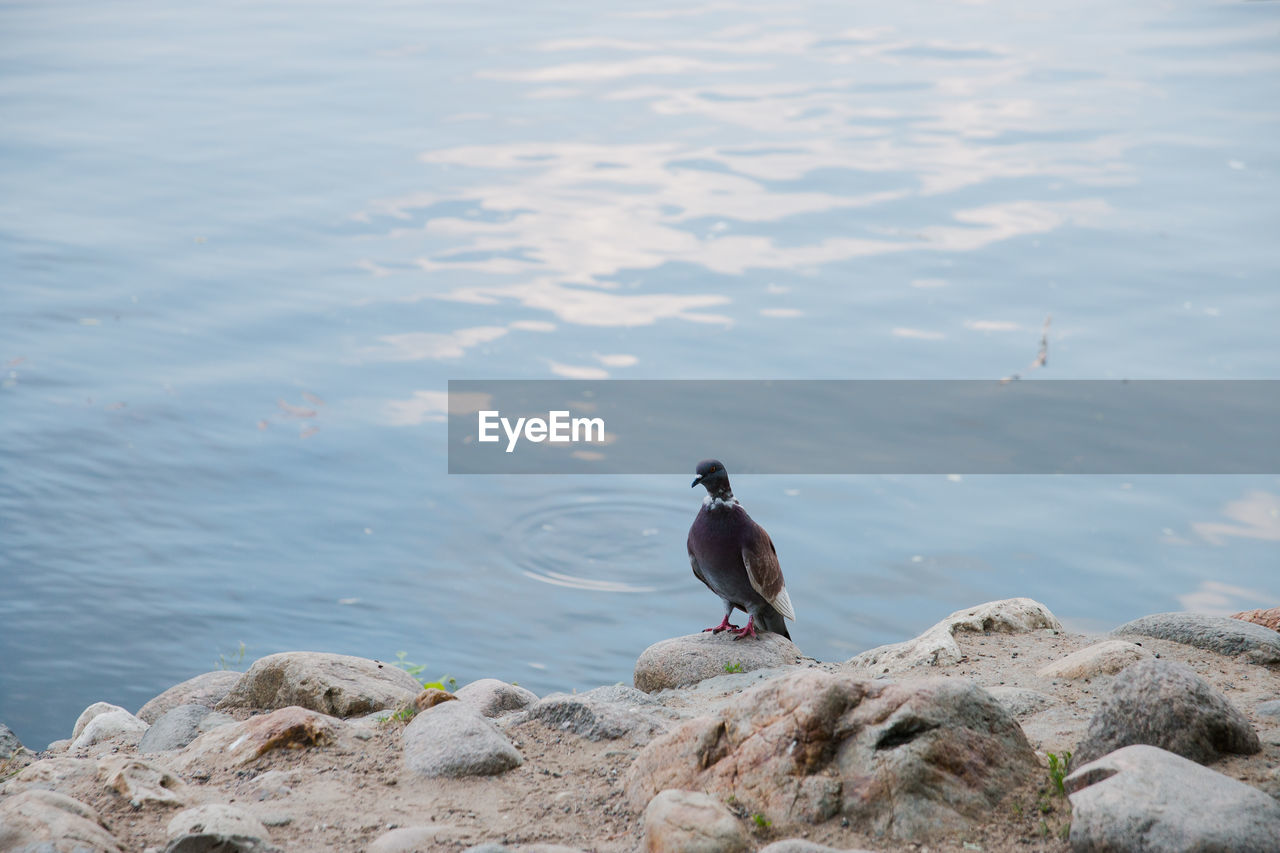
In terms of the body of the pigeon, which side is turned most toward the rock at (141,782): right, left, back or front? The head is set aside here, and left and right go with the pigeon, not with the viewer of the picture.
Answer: front

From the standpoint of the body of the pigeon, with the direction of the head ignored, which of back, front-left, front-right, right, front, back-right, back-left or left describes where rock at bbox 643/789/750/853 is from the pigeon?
front-left

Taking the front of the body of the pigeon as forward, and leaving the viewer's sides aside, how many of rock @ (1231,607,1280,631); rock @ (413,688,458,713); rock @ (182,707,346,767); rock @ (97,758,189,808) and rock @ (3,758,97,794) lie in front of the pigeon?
4

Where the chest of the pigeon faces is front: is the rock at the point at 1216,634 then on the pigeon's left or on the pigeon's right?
on the pigeon's left

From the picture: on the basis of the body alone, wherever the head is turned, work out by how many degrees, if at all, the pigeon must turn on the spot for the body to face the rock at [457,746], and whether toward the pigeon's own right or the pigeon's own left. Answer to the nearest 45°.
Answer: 0° — it already faces it

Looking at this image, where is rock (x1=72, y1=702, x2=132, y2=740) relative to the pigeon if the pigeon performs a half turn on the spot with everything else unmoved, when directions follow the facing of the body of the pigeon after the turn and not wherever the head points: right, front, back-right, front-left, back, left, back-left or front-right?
back-left

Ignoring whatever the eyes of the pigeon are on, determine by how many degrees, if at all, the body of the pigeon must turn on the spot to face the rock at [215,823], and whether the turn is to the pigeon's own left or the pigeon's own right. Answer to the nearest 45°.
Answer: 0° — it already faces it

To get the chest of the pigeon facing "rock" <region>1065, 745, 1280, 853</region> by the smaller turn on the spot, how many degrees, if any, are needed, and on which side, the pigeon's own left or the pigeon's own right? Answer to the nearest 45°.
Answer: approximately 45° to the pigeon's own left

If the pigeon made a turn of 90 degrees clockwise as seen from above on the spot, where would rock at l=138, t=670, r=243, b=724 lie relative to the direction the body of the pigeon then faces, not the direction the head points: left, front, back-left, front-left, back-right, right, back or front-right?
front-left

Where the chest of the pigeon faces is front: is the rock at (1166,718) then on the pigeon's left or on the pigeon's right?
on the pigeon's left

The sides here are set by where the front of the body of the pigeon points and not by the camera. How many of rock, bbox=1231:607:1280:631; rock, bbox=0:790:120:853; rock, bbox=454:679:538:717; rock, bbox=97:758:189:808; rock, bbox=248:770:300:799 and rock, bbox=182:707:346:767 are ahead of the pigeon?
5

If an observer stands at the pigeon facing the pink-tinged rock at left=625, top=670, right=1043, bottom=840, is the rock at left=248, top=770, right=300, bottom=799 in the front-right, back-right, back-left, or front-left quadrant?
front-right

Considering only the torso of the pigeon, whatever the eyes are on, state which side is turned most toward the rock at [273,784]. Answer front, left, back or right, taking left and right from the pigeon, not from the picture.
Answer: front

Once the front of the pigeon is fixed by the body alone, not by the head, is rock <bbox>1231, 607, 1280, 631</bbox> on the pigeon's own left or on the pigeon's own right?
on the pigeon's own left

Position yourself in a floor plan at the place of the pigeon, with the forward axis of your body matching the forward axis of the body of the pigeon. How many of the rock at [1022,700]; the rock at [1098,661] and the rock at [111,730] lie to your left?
2

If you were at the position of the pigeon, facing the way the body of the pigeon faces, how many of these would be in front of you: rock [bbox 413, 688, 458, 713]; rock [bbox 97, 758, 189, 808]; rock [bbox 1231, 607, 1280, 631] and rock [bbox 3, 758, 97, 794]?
3

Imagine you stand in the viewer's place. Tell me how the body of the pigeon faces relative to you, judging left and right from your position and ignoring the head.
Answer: facing the viewer and to the left of the viewer
